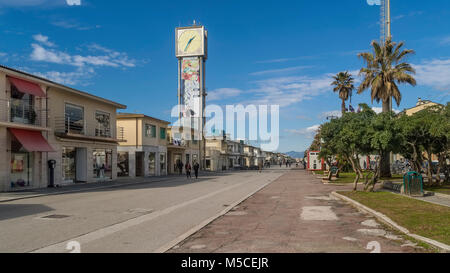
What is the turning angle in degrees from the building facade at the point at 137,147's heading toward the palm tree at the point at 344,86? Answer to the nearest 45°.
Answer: approximately 45° to its left

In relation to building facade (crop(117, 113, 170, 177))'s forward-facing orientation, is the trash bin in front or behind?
in front

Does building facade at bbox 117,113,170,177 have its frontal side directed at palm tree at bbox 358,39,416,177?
yes

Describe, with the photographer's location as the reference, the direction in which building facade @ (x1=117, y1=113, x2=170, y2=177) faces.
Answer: facing the viewer and to the right of the viewer
